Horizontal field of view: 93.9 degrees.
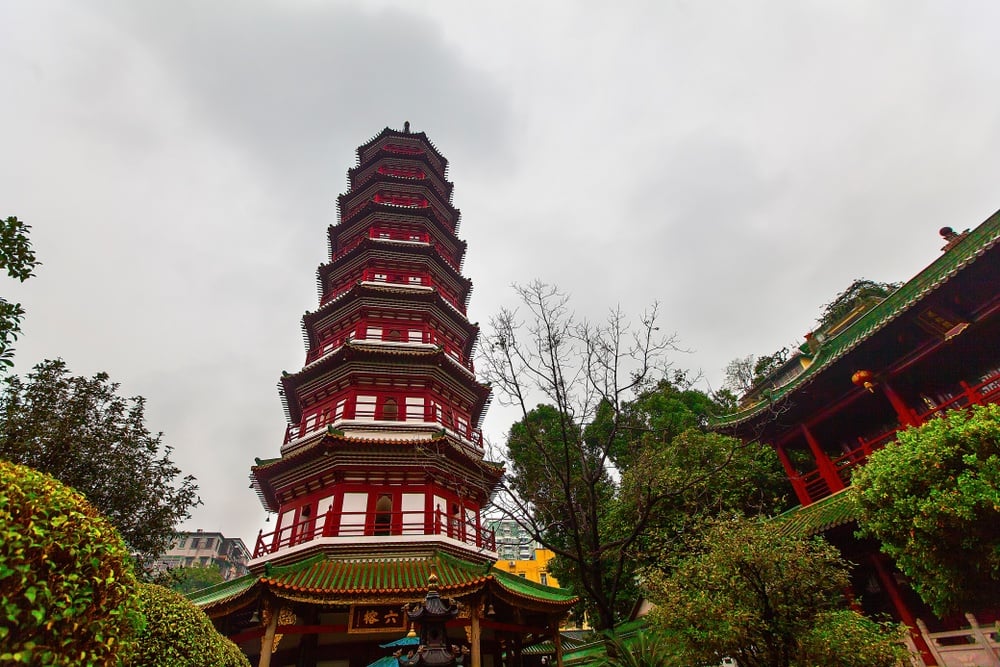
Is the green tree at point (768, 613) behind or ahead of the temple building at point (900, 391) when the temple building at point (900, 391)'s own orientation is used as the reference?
ahead

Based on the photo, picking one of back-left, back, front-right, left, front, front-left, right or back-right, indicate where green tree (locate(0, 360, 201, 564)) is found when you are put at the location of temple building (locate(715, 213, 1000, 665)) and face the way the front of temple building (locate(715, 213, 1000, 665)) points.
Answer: front

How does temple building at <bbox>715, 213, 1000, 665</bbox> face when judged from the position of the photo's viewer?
facing the viewer and to the left of the viewer

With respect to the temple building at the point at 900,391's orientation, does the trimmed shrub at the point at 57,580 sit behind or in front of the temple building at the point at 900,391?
in front

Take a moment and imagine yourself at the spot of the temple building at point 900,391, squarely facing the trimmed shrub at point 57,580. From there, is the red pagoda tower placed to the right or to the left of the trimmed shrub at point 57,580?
right

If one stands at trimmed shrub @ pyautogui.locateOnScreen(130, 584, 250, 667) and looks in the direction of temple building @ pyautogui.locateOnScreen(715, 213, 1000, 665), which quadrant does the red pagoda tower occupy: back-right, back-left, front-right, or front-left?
front-left

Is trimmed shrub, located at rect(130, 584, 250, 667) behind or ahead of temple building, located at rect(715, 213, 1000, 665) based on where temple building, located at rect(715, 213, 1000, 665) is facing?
ahead

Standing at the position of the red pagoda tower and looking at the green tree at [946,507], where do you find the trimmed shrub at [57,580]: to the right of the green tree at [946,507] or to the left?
right

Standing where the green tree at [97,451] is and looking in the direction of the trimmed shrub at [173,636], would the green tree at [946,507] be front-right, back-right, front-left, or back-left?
front-left

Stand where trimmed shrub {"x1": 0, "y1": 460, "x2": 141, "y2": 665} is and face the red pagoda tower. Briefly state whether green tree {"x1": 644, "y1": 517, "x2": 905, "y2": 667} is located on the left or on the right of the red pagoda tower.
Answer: right
